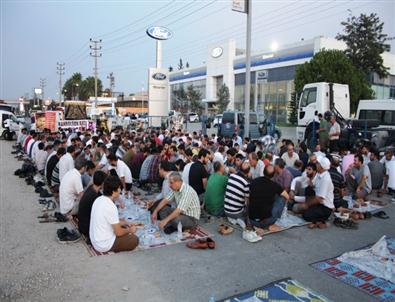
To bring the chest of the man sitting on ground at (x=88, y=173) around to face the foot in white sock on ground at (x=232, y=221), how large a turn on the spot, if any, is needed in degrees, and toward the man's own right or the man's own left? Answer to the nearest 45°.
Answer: approximately 45° to the man's own right

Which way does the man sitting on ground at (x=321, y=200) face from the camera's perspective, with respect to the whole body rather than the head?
to the viewer's left

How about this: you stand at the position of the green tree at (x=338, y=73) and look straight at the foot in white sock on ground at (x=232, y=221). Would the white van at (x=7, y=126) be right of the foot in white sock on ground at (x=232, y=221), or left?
right

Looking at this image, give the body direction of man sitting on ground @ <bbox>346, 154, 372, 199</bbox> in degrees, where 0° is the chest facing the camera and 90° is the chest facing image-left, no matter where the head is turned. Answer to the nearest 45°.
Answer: approximately 45°

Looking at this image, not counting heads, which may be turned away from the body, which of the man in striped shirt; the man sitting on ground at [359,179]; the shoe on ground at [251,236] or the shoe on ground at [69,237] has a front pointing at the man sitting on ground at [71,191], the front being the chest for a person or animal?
the man sitting on ground at [359,179]

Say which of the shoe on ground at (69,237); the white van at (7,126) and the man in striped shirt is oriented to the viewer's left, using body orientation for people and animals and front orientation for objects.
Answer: the shoe on ground

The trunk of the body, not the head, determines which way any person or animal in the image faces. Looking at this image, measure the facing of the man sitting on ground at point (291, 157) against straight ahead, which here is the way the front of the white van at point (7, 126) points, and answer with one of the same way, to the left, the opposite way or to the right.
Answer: to the right

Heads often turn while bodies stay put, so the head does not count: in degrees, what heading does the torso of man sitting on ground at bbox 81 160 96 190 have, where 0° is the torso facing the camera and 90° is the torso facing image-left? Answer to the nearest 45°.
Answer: approximately 270°
